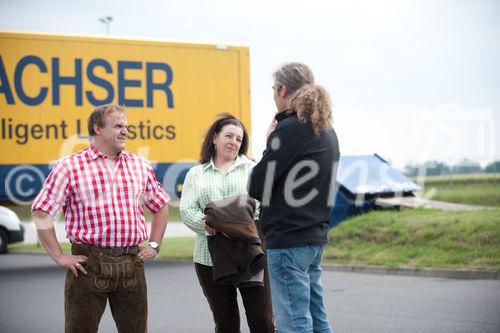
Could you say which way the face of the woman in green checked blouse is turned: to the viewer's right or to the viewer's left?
to the viewer's right

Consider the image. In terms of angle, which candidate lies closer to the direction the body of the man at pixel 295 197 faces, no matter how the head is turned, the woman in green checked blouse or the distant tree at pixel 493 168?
the woman in green checked blouse

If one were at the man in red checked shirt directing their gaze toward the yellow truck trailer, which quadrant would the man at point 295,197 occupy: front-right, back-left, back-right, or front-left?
back-right

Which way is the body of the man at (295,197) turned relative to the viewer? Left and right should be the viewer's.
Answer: facing away from the viewer and to the left of the viewer

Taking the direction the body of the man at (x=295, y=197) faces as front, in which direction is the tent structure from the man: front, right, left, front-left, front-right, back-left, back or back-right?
front-right

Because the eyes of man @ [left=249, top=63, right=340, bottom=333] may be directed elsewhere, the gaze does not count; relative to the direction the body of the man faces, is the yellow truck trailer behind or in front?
in front

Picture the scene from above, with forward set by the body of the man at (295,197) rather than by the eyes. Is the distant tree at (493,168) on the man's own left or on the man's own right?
on the man's own right

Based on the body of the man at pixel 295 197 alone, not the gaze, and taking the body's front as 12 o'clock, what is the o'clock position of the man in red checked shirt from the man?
The man in red checked shirt is roughly at 11 o'clock from the man.

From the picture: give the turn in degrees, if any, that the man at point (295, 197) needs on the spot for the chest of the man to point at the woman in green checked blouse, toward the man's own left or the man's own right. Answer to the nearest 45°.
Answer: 0° — they already face them

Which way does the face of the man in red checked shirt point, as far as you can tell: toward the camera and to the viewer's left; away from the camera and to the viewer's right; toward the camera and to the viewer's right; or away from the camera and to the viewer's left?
toward the camera and to the viewer's right
